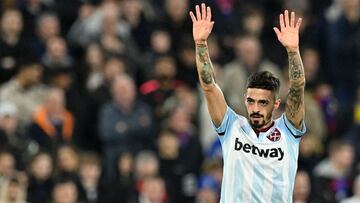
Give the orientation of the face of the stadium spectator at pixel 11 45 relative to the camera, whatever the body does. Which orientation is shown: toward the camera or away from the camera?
toward the camera

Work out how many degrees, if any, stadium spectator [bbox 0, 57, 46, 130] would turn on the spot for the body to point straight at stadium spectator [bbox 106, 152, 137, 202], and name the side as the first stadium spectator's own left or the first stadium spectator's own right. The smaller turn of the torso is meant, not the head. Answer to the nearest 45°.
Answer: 0° — they already face them

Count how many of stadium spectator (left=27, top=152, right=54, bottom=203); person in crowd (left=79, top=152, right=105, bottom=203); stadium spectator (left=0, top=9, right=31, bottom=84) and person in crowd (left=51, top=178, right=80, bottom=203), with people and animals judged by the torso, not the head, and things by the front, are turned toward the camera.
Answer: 4

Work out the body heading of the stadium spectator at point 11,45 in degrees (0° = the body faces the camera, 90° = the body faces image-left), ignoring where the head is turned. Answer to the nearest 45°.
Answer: approximately 0°

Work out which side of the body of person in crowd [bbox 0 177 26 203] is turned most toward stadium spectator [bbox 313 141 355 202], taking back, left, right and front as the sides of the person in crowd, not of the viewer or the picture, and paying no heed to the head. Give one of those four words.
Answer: left

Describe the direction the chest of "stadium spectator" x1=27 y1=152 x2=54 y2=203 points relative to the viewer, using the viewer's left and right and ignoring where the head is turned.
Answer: facing the viewer

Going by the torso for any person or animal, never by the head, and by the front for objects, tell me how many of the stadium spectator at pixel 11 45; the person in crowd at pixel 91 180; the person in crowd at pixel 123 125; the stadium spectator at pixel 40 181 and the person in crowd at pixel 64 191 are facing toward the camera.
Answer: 5

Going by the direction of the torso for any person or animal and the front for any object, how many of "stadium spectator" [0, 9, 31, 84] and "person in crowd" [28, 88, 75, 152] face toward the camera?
2

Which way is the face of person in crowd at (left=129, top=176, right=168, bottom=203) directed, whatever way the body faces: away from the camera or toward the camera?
toward the camera

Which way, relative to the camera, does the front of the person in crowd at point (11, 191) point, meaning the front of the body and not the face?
toward the camera

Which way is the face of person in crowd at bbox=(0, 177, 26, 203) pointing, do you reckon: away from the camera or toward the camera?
toward the camera

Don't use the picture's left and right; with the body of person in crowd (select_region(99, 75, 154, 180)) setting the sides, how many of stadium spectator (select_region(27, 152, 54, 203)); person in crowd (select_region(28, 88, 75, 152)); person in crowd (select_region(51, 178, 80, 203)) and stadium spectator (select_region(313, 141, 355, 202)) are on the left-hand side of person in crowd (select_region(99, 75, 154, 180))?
1

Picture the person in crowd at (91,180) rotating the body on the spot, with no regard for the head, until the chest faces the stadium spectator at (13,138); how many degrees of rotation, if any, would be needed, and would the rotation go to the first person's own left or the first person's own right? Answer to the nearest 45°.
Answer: approximately 90° to the first person's own right

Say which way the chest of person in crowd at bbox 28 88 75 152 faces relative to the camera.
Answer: toward the camera

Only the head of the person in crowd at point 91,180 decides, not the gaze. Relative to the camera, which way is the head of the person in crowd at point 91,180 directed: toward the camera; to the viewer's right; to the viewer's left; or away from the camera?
toward the camera

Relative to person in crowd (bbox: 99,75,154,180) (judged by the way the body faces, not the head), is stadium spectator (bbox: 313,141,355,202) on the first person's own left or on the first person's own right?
on the first person's own left
